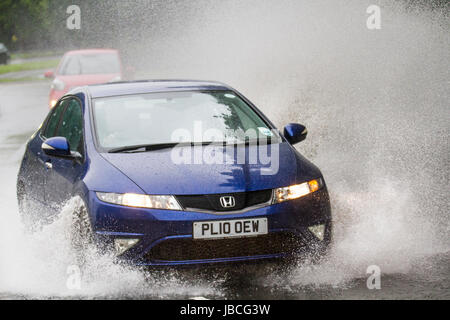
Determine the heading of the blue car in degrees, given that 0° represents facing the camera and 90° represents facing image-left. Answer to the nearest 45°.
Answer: approximately 315°

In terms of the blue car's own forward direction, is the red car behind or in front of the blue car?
behind
